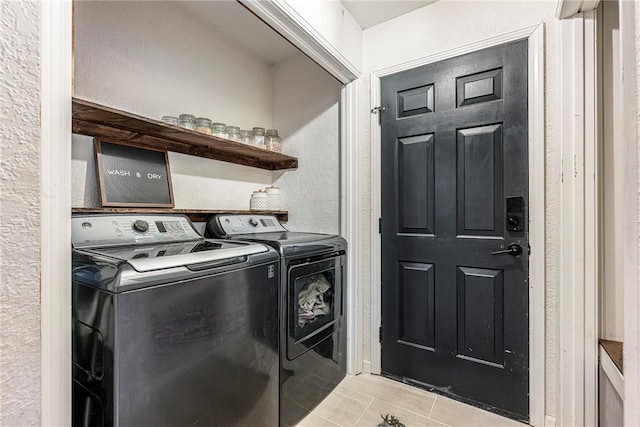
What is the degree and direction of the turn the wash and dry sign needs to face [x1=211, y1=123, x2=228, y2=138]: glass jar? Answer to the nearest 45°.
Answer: approximately 45° to its left

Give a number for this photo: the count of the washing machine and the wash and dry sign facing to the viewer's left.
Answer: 0

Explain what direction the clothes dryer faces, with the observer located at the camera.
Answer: facing the viewer and to the right of the viewer

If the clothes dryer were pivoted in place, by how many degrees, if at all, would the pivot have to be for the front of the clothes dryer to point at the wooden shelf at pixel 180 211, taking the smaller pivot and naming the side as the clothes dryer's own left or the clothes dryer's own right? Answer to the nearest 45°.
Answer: approximately 135° to the clothes dryer's own right

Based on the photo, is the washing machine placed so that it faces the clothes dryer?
no

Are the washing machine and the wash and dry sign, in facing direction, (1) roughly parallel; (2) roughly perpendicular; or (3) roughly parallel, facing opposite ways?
roughly parallel

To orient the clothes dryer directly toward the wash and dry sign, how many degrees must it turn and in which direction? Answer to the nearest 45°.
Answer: approximately 135° to its right

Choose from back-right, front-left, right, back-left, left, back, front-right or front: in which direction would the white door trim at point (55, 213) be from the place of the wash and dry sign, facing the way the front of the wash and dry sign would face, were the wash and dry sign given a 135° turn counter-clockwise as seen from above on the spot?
back

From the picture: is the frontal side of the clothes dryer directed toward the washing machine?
no

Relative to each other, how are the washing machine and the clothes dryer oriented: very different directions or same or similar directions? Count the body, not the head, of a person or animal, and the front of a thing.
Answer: same or similar directions

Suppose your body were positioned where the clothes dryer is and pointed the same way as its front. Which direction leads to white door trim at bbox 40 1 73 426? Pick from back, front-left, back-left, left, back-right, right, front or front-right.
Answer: right

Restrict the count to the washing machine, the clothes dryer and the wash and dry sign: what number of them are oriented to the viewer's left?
0

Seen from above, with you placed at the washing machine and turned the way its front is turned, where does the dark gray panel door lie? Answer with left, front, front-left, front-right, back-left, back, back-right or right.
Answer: front-left

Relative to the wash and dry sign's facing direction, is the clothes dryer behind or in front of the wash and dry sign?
in front
